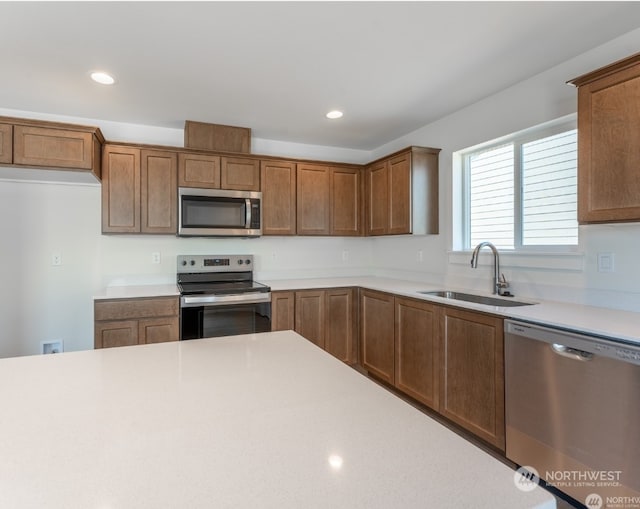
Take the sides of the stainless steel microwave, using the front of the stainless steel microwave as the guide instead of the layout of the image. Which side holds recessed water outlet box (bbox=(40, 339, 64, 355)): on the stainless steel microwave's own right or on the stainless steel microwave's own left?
on the stainless steel microwave's own right

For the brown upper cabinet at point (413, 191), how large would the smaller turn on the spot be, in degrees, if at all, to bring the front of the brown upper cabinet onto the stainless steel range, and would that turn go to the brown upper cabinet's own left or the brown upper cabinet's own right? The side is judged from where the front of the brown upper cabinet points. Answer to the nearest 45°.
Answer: approximately 45° to the brown upper cabinet's own right

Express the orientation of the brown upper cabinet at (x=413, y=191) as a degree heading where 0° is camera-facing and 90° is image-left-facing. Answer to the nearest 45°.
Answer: approximately 45°

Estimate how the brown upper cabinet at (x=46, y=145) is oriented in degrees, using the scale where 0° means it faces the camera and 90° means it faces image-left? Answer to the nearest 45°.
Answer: approximately 0°

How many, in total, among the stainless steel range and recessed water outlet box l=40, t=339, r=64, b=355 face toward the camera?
2

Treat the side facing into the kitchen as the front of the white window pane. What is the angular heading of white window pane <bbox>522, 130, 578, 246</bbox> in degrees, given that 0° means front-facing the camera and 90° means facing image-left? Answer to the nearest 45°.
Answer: approximately 45°

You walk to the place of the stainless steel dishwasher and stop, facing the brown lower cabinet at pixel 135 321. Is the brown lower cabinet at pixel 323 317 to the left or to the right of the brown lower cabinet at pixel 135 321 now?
right
